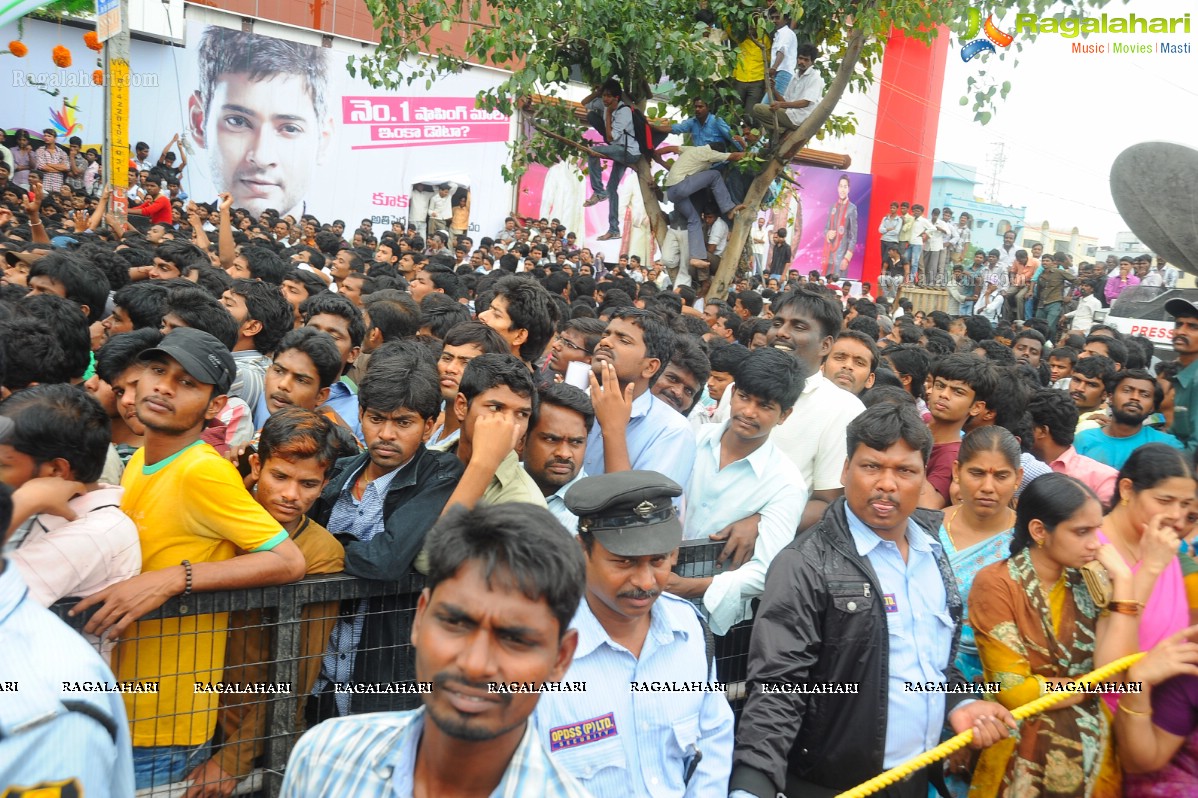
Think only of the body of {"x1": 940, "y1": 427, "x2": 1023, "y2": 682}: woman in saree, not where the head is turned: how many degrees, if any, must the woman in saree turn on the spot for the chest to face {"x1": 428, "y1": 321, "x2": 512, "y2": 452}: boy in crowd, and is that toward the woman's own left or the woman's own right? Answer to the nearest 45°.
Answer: approximately 90° to the woman's own right

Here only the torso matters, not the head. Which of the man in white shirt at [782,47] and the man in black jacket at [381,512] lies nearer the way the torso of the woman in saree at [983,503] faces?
the man in black jacket

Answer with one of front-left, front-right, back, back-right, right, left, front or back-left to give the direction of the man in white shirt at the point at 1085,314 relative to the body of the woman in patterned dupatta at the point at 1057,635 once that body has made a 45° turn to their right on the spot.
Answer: back

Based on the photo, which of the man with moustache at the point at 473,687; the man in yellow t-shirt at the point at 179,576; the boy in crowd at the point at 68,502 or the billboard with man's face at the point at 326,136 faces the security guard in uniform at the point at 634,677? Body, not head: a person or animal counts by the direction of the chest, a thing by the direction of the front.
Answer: the billboard with man's face

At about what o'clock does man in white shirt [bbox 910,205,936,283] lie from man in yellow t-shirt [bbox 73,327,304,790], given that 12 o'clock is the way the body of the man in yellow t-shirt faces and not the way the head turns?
The man in white shirt is roughly at 6 o'clock from the man in yellow t-shirt.

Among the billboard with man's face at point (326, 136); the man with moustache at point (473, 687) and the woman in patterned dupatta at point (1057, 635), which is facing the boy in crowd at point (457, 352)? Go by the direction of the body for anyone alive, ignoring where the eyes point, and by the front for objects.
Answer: the billboard with man's face
